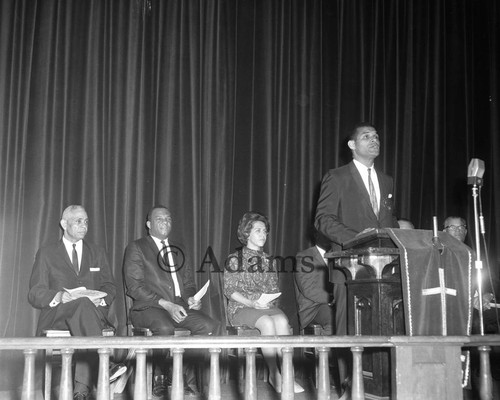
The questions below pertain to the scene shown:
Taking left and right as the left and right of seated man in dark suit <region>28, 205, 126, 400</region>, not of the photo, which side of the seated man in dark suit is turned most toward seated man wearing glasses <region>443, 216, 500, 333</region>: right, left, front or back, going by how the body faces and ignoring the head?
left

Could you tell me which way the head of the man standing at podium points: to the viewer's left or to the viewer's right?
to the viewer's right

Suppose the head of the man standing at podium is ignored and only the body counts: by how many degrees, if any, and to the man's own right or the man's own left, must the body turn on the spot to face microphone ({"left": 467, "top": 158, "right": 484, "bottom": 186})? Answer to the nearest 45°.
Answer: approximately 45° to the man's own left

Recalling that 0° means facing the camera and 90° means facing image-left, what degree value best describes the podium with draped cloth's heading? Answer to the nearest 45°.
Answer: approximately 315°

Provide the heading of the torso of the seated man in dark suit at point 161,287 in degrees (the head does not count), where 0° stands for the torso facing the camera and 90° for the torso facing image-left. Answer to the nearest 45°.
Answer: approximately 315°

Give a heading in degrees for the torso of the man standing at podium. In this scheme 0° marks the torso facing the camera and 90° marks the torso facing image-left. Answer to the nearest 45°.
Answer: approximately 315°
